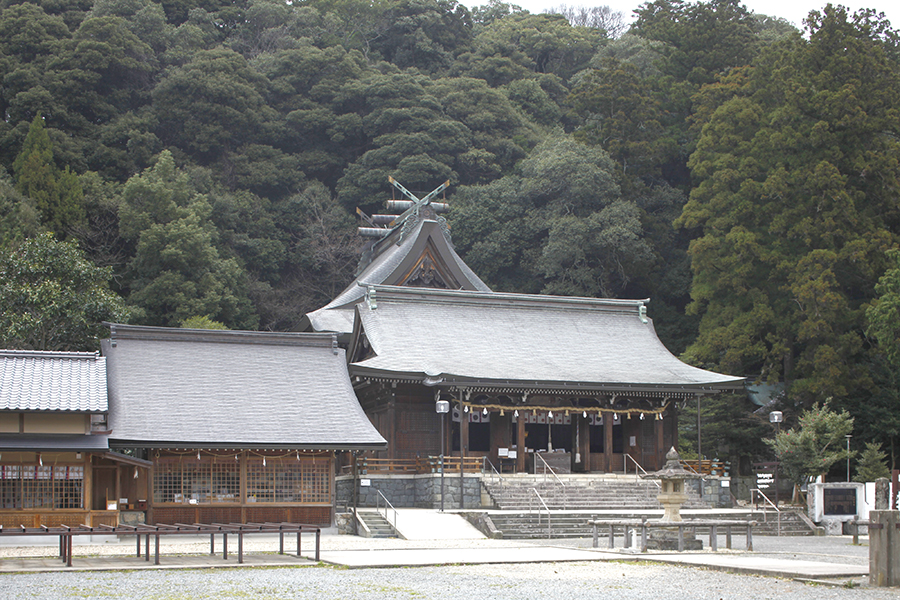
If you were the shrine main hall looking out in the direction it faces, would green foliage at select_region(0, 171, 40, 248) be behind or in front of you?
behind

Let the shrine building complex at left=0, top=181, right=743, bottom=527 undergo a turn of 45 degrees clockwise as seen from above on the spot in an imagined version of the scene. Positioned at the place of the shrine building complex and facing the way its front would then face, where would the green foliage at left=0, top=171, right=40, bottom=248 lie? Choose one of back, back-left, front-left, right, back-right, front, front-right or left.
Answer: right

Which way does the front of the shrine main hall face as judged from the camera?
facing the viewer and to the right of the viewer

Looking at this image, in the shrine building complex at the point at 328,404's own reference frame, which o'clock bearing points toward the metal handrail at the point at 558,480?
The metal handrail is roughly at 9 o'clock from the shrine building complex.

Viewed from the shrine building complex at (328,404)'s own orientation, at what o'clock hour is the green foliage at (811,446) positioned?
The green foliage is roughly at 9 o'clock from the shrine building complex.

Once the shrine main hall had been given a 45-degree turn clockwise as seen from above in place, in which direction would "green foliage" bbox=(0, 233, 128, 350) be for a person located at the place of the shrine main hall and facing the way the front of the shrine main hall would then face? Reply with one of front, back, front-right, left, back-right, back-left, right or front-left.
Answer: right

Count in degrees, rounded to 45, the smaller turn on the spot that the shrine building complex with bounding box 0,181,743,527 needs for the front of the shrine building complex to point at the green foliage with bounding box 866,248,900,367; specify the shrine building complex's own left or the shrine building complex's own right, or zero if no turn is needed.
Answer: approximately 90° to the shrine building complex's own left

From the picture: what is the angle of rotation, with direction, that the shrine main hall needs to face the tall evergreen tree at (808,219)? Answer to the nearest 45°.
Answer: approximately 90° to its left

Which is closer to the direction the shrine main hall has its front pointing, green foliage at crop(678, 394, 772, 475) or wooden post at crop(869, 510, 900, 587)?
the wooden post

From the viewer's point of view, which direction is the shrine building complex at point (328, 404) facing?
toward the camera

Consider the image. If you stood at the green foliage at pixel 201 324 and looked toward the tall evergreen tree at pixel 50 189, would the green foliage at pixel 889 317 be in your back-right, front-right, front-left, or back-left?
back-right

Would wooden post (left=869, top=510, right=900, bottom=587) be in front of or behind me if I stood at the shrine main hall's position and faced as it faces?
in front
